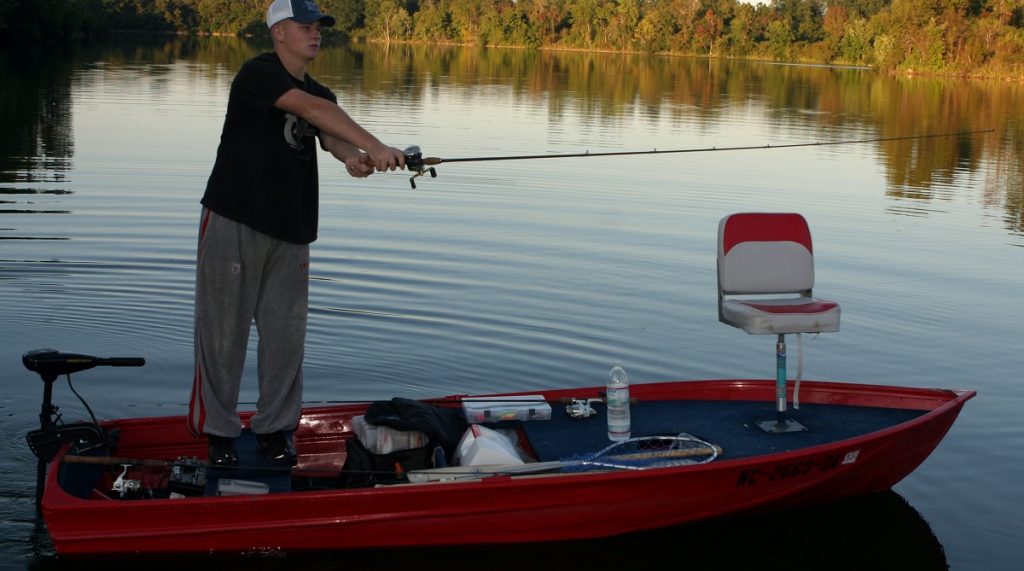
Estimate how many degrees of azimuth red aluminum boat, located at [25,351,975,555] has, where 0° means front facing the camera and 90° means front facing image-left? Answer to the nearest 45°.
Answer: approximately 270°
